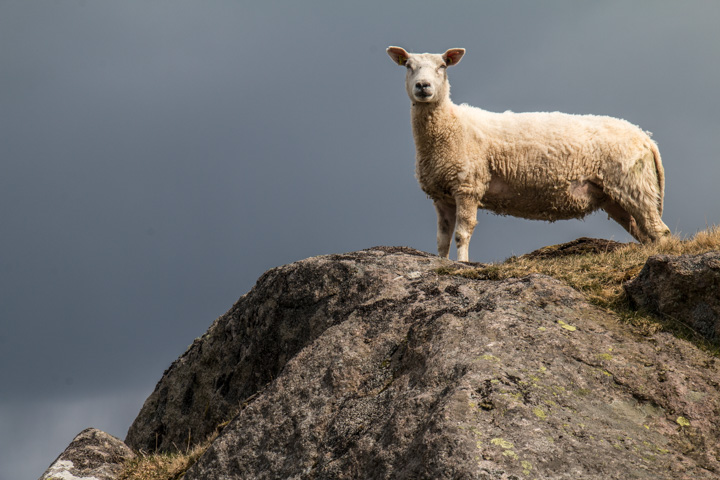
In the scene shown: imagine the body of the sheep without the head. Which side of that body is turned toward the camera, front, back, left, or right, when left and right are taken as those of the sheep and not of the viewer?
left
